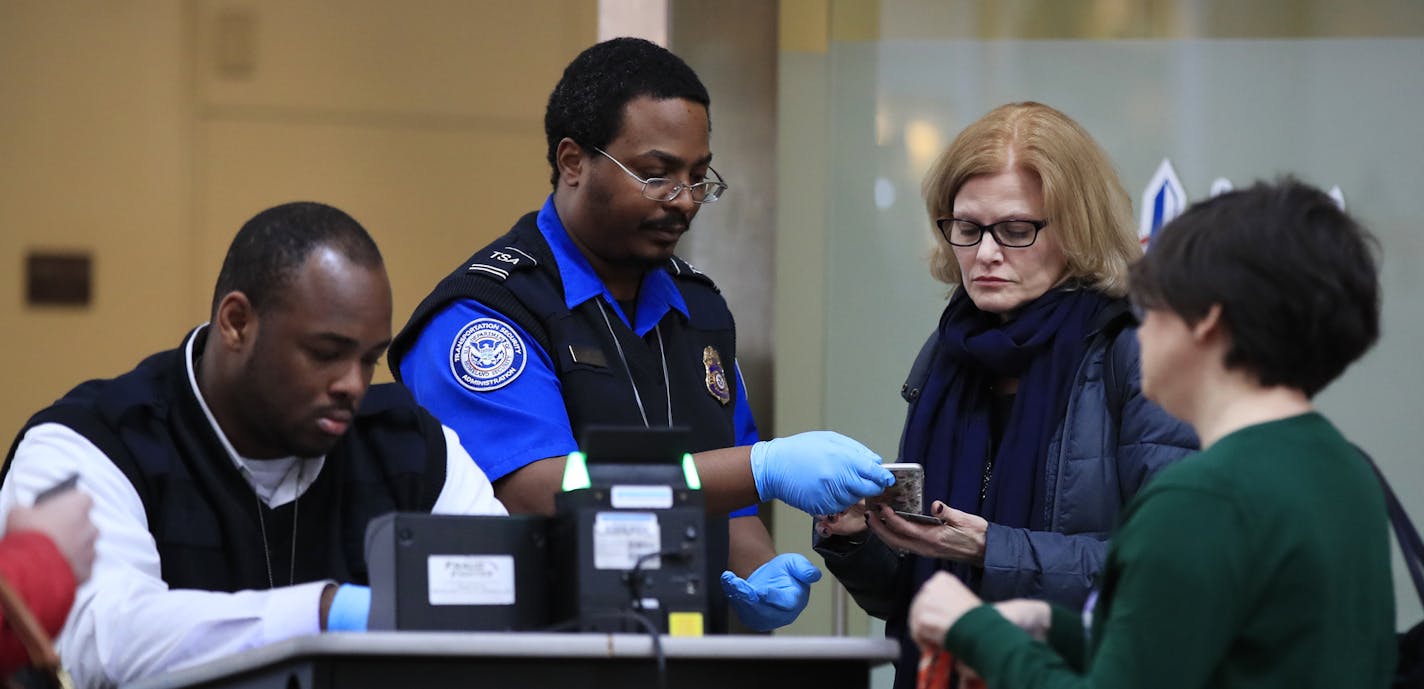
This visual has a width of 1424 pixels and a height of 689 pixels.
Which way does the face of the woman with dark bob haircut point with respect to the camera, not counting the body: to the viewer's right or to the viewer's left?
to the viewer's left

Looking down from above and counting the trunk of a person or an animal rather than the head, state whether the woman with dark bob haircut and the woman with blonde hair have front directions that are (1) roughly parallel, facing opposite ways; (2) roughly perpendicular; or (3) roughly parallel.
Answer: roughly perpendicular

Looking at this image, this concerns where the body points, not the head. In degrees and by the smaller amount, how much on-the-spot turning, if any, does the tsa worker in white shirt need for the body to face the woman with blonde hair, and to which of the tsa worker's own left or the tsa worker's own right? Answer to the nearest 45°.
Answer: approximately 45° to the tsa worker's own left

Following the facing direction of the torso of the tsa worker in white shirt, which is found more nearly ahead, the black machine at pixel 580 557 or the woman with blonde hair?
the black machine

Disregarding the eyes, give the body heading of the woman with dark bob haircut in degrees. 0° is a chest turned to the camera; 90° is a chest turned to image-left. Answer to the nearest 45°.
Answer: approximately 135°
